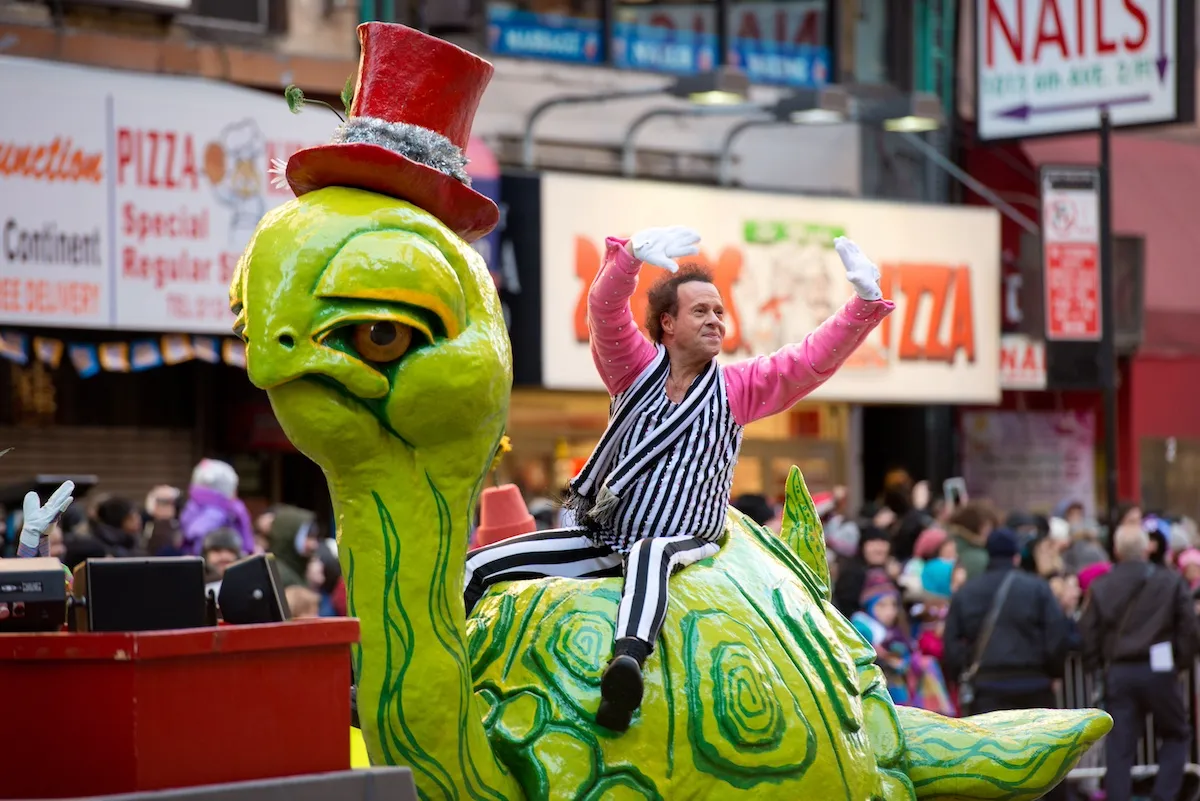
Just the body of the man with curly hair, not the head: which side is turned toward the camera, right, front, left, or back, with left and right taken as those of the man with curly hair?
front

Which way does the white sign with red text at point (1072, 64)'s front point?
toward the camera

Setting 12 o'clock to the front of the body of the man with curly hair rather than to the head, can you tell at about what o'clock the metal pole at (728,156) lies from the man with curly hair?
The metal pole is roughly at 6 o'clock from the man with curly hair.

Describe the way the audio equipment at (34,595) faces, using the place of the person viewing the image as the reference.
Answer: facing the viewer

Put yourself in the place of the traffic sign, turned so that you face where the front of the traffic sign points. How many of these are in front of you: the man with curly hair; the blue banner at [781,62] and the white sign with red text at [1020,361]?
1

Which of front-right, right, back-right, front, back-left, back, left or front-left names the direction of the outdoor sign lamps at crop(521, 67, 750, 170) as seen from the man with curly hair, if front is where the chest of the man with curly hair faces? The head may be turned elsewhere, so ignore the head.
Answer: back

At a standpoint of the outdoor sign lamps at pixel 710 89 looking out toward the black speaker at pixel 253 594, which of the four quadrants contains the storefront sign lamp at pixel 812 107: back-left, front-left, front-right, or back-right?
back-left

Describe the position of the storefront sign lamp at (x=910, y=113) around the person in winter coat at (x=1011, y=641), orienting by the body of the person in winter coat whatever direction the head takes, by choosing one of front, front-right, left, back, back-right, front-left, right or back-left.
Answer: front

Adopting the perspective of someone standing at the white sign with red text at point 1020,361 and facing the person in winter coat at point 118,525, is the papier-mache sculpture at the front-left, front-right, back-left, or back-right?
front-left

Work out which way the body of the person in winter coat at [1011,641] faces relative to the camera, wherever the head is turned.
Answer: away from the camera

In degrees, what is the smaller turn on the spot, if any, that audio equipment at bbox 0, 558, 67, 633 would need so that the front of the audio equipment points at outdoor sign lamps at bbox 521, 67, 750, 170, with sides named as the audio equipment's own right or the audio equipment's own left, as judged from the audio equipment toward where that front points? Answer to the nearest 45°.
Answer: approximately 135° to the audio equipment's own left
